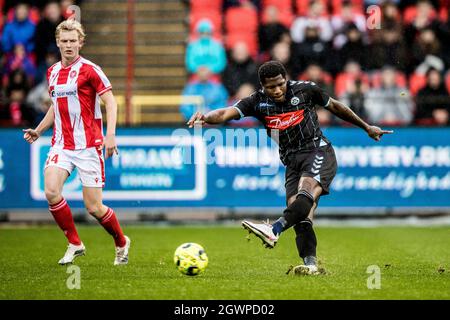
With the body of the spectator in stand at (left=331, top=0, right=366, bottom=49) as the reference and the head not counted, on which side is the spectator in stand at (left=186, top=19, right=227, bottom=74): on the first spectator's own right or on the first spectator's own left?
on the first spectator's own right

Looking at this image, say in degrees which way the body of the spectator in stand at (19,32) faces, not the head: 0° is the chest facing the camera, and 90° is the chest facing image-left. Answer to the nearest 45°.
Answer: approximately 0°

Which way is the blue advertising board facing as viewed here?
toward the camera

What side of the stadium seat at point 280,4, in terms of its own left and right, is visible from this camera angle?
front

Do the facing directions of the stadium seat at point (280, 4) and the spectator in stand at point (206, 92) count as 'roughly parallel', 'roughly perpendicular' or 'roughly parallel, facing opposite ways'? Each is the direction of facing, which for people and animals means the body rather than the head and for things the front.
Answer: roughly parallel

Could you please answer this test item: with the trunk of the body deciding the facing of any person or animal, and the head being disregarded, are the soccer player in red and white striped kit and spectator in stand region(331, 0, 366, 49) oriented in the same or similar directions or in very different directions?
same or similar directions

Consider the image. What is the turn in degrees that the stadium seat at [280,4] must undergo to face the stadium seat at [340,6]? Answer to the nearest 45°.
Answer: approximately 90° to its left

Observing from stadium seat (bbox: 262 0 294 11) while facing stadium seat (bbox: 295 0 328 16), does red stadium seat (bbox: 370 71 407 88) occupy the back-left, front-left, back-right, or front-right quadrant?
front-right

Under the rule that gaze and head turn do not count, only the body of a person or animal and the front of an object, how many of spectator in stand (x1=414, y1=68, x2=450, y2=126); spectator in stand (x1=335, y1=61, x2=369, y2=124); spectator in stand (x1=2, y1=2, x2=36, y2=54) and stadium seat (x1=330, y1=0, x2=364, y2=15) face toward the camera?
4

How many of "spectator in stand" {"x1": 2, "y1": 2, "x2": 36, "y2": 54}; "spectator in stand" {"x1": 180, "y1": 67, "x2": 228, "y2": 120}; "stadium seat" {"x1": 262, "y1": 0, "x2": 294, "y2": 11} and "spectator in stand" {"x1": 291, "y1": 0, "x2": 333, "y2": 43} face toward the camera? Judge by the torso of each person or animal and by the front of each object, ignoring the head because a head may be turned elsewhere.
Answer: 4

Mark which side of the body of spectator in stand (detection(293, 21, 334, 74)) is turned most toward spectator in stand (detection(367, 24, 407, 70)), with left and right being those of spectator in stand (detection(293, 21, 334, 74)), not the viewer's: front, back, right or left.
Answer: left

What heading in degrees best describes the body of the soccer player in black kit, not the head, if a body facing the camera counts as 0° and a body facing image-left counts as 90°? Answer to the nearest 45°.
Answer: approximately 45°

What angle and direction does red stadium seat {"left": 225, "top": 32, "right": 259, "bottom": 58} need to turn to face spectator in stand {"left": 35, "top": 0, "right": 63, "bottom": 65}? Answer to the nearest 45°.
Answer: approximately 90° to its right

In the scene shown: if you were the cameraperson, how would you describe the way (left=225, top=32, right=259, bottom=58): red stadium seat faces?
facing the viewer

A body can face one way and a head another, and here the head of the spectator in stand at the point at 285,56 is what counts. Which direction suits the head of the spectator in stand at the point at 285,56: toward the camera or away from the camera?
toward the camera
